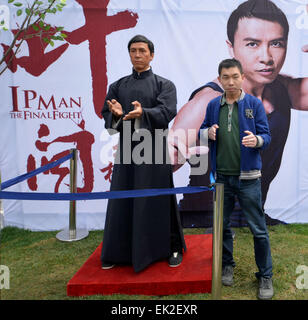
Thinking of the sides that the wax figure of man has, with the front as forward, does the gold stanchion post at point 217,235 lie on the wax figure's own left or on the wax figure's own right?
on the wax figure's own left

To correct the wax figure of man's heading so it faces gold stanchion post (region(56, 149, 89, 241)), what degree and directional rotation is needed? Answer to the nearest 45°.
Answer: approximately 90° to its right

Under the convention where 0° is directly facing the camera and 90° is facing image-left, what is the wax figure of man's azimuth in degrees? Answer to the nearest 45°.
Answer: approximately 45°
